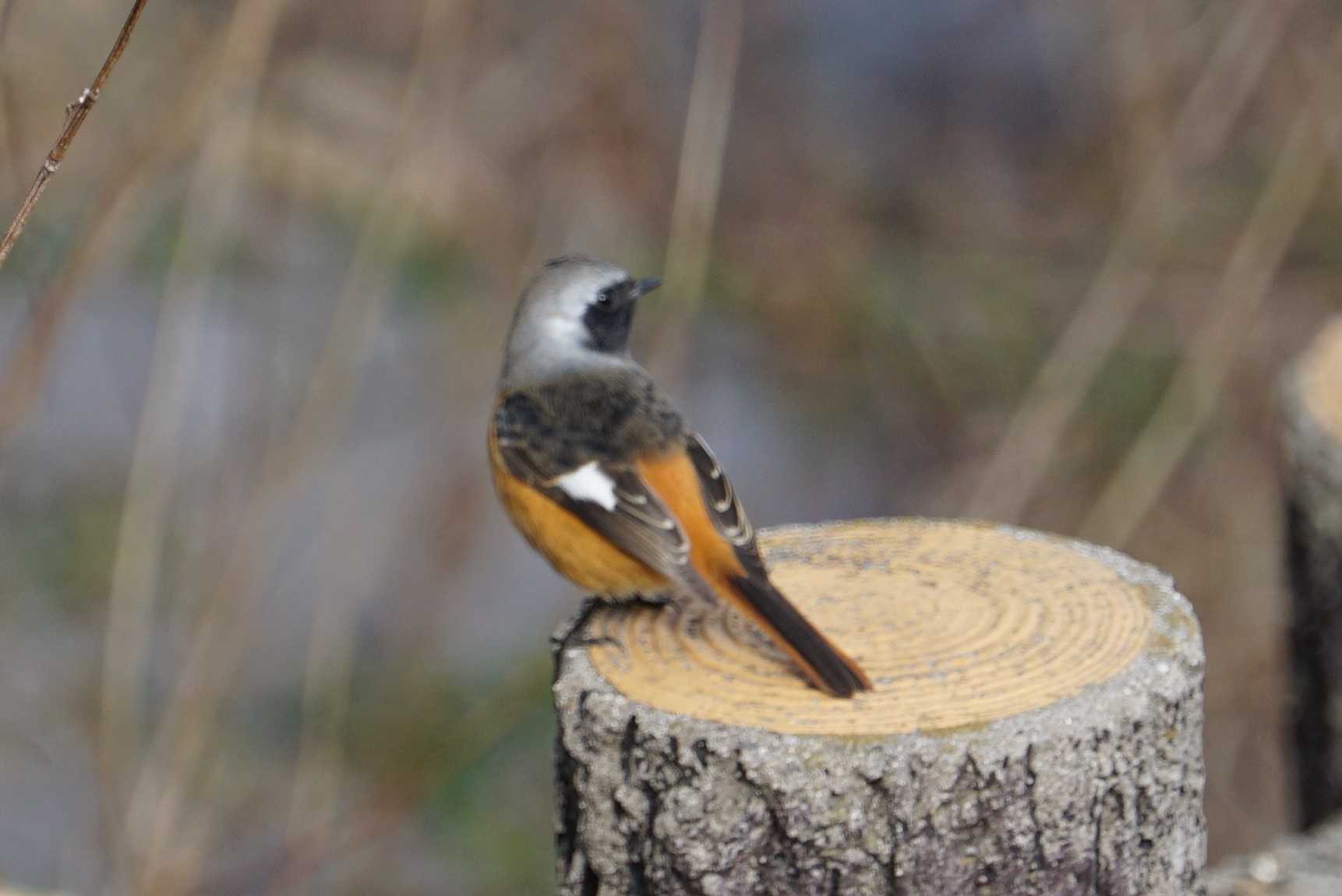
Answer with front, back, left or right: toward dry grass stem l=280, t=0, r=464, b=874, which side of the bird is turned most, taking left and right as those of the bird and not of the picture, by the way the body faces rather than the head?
front

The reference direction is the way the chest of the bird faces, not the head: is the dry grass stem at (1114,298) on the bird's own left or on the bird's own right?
on the bird's own right

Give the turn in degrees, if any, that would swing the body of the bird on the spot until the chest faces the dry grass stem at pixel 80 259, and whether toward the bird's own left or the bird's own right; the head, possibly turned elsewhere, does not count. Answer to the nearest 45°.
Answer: approximately 45° to the bird's own left

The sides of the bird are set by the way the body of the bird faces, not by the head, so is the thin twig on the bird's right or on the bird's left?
on the bird's left

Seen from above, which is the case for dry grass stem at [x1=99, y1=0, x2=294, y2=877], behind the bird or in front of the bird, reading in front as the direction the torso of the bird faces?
in front

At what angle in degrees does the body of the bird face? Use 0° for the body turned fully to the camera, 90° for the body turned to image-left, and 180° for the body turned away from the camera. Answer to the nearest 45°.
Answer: approximately 135°
